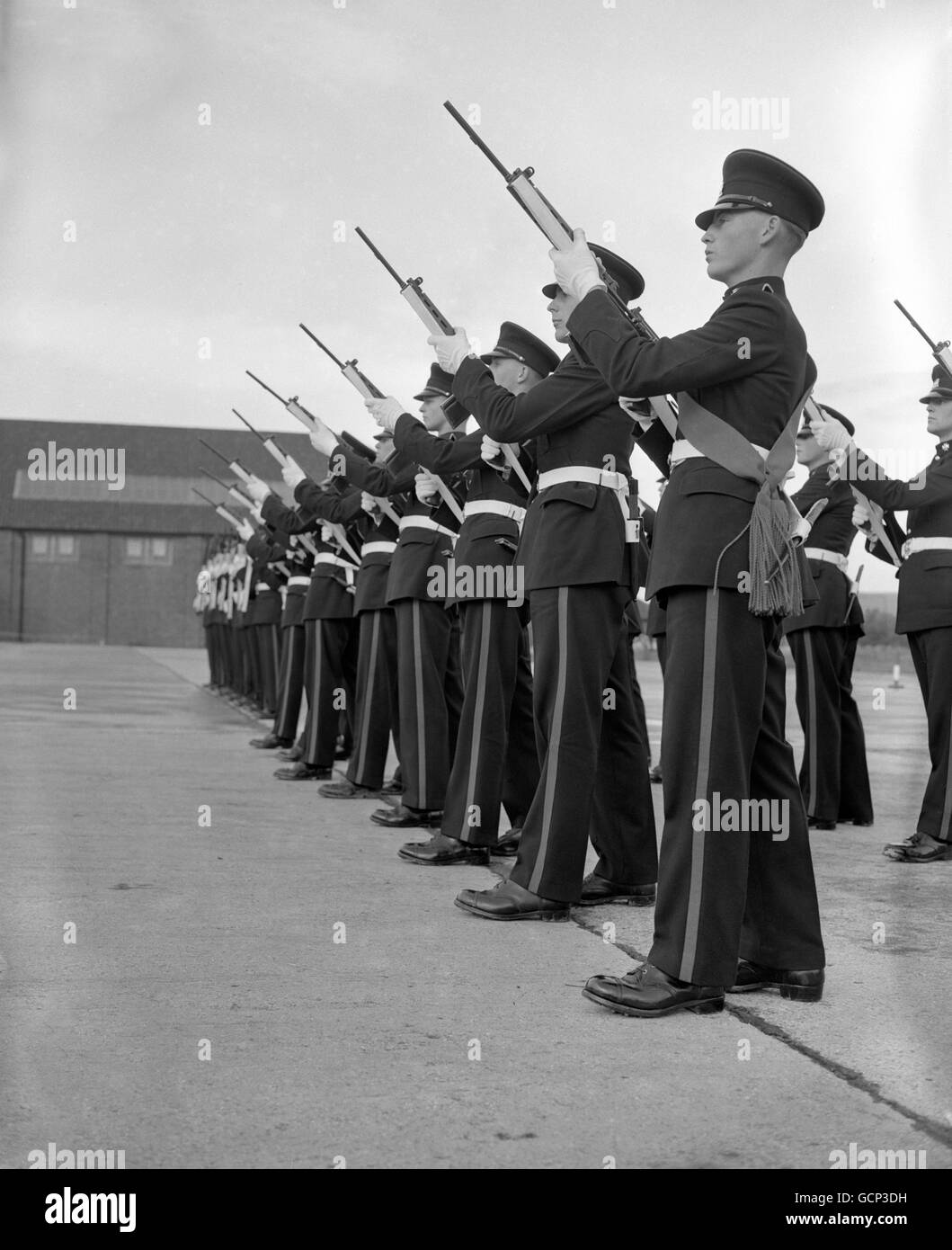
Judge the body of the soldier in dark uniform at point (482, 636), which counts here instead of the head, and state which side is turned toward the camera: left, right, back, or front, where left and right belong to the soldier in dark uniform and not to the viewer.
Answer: left

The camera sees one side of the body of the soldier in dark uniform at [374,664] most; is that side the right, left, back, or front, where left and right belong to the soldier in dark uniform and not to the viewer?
left

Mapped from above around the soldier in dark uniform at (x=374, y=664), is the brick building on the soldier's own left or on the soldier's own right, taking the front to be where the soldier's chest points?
on the soldier's own right

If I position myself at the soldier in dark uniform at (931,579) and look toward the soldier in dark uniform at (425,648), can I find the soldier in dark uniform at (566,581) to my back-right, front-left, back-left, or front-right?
front-left

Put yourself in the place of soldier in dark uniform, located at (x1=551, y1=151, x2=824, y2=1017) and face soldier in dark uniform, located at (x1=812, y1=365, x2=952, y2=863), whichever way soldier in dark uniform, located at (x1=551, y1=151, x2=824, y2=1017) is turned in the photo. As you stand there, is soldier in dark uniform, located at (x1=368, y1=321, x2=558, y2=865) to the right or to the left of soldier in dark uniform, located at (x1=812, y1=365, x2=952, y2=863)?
left

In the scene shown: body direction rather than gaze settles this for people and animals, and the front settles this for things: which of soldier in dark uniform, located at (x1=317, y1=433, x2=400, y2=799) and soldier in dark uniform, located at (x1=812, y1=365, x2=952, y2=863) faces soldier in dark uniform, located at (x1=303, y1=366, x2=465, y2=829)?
soldier in dark uniform, located at (x1=812, y1=365, x2=952, y2=863)

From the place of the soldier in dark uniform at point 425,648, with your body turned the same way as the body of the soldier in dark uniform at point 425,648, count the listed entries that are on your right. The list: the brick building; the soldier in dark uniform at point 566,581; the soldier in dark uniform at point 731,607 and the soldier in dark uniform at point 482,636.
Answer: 1

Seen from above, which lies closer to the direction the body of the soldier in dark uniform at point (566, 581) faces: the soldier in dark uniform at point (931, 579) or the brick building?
the brick building

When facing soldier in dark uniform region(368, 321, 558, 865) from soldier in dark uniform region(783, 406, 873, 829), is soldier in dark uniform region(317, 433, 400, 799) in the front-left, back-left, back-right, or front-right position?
front-right

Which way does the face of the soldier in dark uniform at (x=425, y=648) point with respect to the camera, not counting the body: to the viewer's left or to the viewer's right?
to the viewer's left

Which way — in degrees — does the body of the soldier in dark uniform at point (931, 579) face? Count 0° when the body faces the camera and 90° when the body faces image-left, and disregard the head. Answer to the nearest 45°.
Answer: approximately 90°
